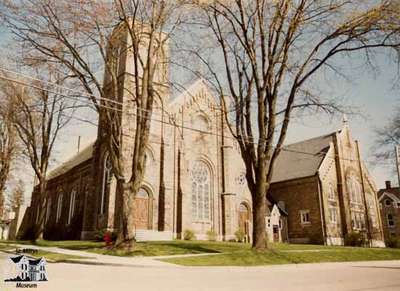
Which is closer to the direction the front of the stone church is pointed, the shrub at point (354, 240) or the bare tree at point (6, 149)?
the shrub

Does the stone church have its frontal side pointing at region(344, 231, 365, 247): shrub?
no

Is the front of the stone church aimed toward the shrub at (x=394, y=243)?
no

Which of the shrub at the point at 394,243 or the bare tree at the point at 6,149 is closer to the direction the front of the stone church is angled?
the shrub

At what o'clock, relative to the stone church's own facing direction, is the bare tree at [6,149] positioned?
The bare tree is roughly at 4 o'clock from the stone church.

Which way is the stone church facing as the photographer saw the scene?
facing the viewer and to the right of the viewer
